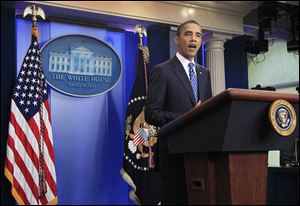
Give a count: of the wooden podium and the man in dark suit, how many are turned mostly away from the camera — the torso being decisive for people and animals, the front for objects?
0

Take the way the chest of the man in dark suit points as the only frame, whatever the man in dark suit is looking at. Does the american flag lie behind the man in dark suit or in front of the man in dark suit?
behind

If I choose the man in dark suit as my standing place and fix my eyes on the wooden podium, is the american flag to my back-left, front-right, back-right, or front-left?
back-right

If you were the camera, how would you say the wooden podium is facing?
facing the viewer and to the right of the viewer
